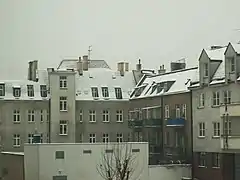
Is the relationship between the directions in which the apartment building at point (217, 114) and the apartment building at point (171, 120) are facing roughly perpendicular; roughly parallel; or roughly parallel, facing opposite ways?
roughly parallel

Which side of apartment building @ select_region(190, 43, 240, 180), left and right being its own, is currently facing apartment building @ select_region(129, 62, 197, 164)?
right

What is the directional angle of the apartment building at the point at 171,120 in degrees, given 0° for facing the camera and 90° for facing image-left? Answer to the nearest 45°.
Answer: approximately 45°

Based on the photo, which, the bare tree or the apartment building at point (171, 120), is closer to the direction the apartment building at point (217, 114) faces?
the bare tree

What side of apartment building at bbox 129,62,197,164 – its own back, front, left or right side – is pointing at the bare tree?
front

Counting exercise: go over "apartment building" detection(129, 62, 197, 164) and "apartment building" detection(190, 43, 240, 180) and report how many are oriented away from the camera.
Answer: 0

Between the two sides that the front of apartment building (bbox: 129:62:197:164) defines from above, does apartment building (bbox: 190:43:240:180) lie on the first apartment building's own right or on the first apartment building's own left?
on the first apartment building's own left

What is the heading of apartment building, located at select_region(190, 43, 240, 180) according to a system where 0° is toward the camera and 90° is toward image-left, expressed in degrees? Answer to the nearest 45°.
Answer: approximately 45°

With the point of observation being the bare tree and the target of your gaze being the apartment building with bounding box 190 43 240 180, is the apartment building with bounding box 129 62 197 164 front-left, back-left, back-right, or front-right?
front-left

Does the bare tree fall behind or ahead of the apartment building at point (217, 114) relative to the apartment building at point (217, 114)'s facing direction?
ahead
